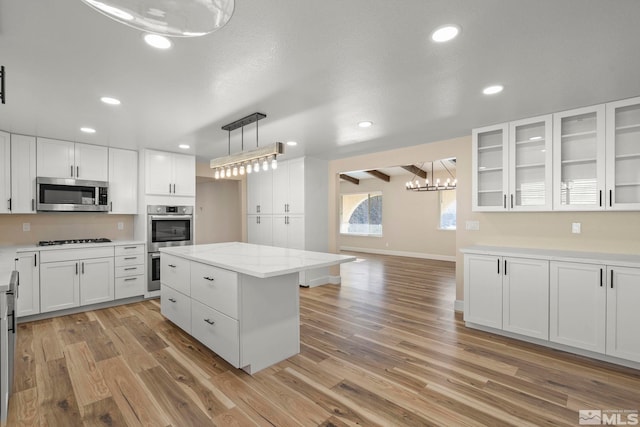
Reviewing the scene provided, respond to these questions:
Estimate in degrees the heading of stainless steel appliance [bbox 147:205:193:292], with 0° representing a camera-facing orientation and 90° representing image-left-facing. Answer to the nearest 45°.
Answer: approximately 0°

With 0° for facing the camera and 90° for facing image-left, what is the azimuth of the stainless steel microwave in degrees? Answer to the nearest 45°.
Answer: approximately 0°

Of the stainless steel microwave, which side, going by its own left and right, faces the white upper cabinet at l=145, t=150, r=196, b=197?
left

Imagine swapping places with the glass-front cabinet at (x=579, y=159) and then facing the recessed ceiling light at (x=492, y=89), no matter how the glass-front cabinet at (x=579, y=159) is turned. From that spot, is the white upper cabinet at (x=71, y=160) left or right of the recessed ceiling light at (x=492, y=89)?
right

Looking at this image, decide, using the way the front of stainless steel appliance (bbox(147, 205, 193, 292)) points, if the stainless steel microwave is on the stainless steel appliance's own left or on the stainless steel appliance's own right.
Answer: on the stainless steel appliance's own right

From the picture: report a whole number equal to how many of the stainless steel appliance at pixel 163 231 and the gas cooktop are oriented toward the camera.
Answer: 2

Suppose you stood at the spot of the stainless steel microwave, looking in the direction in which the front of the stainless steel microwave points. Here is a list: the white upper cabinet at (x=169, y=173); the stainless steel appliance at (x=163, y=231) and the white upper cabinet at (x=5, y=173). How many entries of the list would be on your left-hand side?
2

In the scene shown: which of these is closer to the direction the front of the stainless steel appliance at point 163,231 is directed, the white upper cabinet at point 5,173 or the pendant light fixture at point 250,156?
the pendant light fixture

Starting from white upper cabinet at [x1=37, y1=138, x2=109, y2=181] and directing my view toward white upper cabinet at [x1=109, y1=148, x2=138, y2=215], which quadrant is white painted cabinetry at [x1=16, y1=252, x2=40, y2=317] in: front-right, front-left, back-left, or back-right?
back-right

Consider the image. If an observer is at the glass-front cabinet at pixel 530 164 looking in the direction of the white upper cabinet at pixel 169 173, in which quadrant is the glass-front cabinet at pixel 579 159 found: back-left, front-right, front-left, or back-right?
back-left

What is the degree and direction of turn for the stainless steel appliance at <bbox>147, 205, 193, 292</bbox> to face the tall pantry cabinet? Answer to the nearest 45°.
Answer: approximately 90° to its left

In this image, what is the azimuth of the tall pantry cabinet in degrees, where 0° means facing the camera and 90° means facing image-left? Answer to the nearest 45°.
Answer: approximately 45°

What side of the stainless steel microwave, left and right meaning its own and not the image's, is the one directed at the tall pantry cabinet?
left
